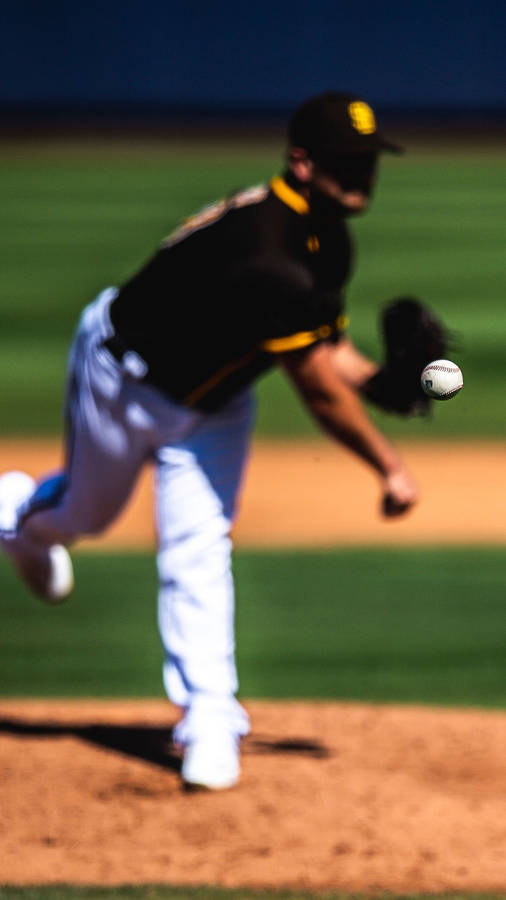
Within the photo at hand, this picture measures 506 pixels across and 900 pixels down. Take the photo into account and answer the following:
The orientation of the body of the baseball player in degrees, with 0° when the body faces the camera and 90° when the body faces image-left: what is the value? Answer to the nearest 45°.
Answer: approximately 315°
